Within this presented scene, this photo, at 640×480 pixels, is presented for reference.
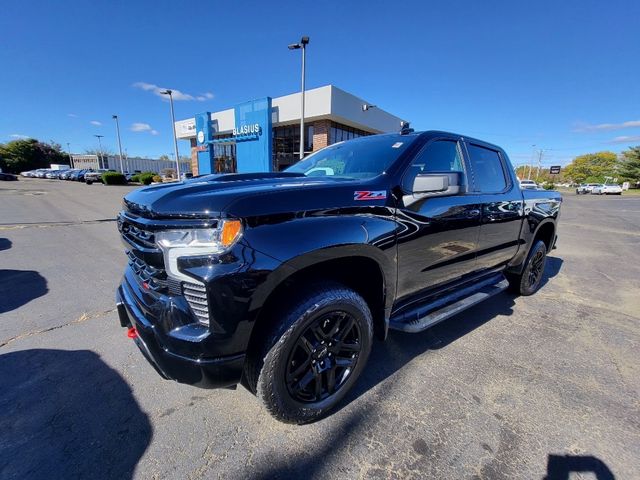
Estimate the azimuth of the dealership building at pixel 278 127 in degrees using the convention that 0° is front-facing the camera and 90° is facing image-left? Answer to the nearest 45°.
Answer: approximately 45°

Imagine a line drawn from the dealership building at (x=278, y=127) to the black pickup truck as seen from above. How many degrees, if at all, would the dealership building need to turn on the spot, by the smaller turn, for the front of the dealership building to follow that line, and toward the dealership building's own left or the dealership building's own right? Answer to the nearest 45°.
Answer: approximately 45° to the dealership building's own left

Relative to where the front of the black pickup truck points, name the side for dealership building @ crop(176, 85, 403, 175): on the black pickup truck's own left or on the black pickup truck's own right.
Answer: on the black pickup truck's own right

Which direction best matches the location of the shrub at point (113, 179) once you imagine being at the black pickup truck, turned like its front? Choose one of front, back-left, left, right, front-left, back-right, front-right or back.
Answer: right

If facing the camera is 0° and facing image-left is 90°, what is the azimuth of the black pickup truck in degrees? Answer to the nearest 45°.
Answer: approximately 45°

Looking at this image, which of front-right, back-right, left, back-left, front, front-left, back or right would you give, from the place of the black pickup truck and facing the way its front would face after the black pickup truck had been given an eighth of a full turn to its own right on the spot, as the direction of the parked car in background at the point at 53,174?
front-right

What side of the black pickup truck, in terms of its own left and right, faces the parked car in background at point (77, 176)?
right

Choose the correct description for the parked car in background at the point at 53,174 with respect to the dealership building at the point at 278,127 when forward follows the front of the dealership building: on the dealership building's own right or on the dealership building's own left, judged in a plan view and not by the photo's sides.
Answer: on the dealership building's own right

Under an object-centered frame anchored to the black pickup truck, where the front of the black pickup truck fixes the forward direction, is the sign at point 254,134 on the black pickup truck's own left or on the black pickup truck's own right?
on the black pickup truck's own right

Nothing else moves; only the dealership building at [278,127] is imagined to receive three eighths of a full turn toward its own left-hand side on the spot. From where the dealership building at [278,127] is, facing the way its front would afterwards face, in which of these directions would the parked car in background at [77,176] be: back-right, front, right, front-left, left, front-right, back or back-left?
back-left
